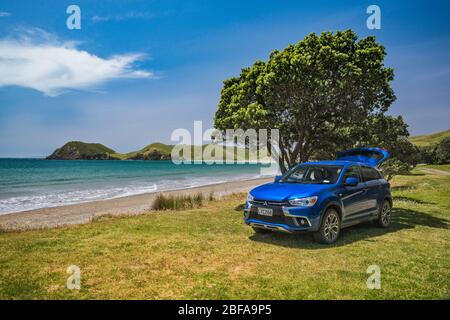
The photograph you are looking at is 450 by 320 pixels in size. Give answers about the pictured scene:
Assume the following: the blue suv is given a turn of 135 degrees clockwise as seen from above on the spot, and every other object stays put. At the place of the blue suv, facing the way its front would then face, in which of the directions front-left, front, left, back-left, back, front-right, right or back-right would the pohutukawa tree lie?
front

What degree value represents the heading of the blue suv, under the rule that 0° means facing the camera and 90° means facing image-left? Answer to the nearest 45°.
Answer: approximately 45°
